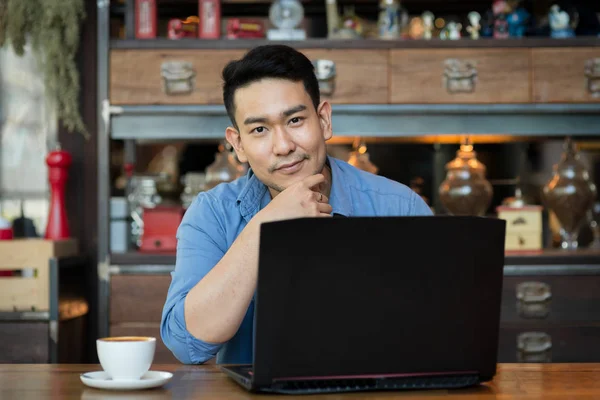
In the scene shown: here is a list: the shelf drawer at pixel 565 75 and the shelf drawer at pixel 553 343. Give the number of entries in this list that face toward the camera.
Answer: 2

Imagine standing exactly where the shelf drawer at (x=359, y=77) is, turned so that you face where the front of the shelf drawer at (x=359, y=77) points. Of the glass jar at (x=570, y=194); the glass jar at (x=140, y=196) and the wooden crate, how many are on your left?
1

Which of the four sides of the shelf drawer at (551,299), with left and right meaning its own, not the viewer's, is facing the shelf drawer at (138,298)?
right

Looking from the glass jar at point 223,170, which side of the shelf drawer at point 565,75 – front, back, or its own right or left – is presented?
right

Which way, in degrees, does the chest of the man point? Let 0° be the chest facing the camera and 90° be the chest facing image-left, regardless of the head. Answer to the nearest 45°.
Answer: approximately 0°
